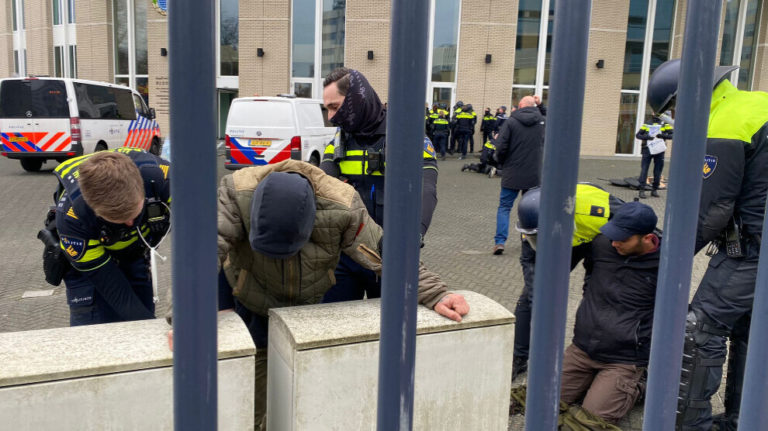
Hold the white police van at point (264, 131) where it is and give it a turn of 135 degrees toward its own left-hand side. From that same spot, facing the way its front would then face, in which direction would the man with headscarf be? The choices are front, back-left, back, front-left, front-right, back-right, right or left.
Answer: left

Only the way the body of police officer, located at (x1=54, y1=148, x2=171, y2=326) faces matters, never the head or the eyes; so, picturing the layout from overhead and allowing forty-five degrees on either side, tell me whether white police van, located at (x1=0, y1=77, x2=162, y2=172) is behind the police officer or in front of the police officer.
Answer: behind

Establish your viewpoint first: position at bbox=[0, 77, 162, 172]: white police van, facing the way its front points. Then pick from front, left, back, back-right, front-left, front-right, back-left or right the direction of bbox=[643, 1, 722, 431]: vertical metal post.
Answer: back-right

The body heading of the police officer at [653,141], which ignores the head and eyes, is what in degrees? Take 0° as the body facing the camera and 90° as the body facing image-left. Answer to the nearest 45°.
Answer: approximately 0°

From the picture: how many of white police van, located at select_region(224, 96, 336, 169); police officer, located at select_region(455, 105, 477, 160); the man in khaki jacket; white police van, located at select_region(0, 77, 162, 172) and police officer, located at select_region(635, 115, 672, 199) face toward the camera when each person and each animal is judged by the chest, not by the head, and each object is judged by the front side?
2

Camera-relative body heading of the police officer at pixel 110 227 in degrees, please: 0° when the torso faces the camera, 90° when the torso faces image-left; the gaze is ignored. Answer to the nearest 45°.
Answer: approximately 315°
